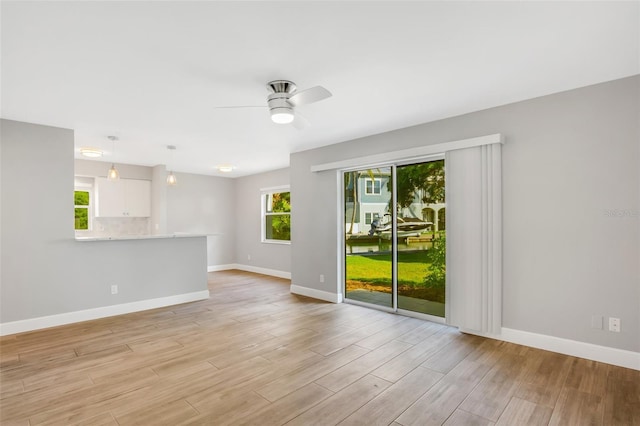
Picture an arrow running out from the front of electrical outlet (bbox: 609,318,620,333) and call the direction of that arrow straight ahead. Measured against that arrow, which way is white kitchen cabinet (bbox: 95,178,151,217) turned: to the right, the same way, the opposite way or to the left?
to the left

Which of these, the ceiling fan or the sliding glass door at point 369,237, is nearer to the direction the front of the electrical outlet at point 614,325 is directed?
the ceiling fan

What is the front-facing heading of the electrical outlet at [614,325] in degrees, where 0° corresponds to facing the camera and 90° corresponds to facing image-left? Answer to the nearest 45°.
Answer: approximately 0°

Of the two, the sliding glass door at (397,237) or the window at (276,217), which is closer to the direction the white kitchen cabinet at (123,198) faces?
the sliding glass door

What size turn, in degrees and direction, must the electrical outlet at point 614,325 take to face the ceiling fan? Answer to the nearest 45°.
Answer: approximately 45° to its right

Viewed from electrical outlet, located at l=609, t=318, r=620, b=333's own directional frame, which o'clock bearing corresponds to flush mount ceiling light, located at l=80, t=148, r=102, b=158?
The flush mount ceiling light is roughly at 2 o'clock from the electrical outlet.

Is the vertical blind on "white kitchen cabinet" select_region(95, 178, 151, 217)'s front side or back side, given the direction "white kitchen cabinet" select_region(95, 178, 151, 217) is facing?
on the front side

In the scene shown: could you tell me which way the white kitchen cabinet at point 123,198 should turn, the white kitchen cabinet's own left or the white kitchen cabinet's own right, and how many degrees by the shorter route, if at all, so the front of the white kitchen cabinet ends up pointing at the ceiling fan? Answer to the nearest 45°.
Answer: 0° — it already faces it

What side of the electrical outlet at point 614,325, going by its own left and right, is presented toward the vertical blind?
right

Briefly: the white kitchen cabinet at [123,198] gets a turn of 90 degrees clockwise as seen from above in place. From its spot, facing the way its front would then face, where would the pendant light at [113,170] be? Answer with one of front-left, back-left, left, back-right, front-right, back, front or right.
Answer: left

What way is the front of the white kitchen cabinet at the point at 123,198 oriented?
toward the camera

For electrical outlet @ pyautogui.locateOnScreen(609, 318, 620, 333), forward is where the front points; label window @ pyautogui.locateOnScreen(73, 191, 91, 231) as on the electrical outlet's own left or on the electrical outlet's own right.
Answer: on the electrical outlet's own right

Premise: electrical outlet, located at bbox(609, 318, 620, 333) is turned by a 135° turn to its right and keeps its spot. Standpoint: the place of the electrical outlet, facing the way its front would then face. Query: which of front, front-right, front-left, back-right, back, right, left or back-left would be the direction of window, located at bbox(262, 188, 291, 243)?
front-left

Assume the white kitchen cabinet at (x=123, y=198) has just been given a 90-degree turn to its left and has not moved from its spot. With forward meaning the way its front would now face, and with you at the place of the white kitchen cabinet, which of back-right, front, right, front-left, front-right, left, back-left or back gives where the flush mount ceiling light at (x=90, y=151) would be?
right
